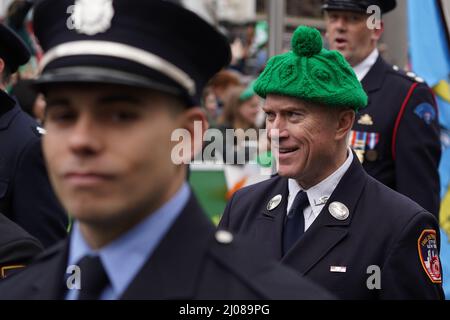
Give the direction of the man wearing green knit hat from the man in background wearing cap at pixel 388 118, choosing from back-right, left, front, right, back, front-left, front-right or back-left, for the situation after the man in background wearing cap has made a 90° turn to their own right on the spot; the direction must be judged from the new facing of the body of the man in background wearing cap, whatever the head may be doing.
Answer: back-left

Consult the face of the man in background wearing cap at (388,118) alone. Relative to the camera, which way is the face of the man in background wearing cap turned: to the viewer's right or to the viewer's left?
to the viewer's left

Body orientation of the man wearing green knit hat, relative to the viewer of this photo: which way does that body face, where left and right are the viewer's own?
facing the viewer and to the left of the viewer

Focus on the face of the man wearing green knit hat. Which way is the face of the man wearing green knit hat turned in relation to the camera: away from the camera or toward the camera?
toward the camera

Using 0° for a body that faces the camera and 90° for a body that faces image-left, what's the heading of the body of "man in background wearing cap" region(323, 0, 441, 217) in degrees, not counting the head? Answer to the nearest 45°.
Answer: approximately 45°
